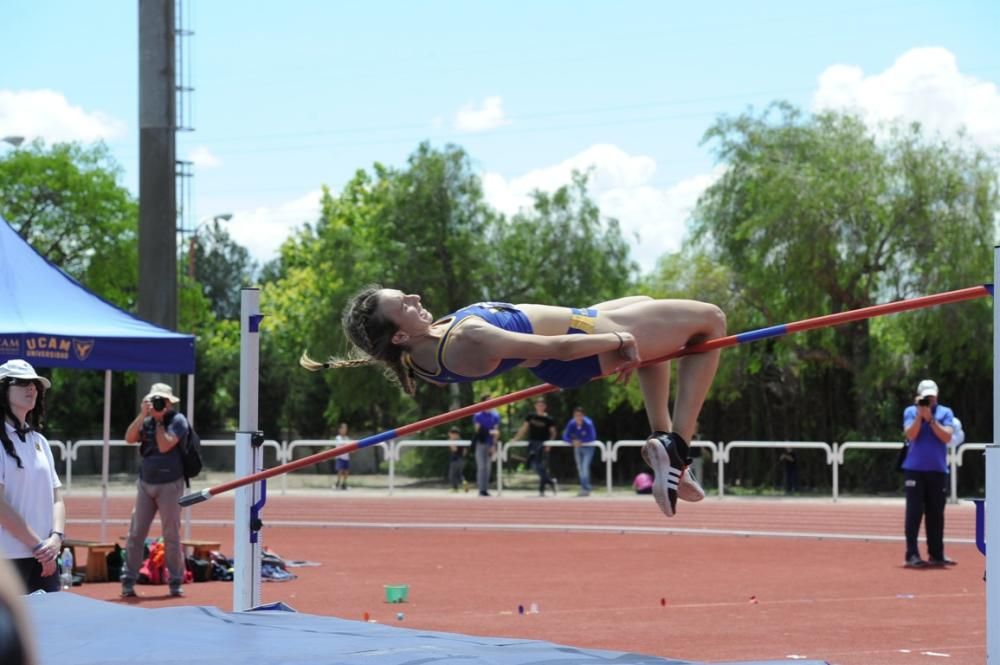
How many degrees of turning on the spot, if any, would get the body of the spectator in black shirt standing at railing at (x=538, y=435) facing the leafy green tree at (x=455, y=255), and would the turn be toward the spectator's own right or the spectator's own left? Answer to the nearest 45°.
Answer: approximately 180°

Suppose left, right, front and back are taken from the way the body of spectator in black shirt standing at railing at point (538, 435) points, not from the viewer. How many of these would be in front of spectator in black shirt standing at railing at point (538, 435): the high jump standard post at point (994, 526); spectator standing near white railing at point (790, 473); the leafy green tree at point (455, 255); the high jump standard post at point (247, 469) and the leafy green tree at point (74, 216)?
2

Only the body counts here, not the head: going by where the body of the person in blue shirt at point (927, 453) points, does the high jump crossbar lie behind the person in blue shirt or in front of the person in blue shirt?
in front

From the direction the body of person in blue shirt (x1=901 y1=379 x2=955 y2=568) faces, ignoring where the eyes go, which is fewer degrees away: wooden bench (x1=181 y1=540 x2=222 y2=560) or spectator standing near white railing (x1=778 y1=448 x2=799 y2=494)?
the wooden bench
